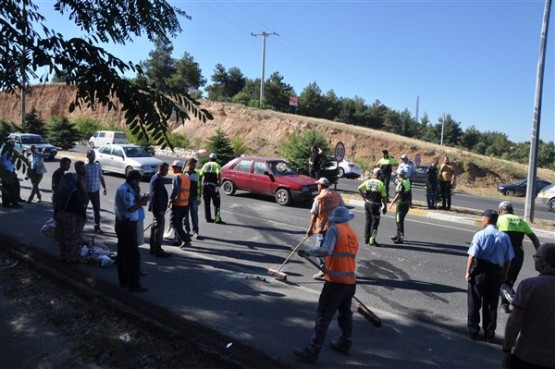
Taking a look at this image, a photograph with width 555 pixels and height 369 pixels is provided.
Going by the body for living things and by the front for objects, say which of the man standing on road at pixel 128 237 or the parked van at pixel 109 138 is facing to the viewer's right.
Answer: the man standing on road

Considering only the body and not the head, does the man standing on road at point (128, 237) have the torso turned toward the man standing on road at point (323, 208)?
yes

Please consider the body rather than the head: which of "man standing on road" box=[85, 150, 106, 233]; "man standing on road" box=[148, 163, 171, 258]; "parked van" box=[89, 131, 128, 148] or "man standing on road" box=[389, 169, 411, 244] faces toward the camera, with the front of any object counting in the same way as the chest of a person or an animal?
"man standing on road" box=[85, 150, 106, 233]

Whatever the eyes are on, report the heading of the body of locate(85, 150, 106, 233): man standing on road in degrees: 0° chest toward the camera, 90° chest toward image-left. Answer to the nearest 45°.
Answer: approximately 0°

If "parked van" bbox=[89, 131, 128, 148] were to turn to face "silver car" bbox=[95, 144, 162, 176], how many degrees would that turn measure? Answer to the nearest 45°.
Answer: approximately 90° to its left

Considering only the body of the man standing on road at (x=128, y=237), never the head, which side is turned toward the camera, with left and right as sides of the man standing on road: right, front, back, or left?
right

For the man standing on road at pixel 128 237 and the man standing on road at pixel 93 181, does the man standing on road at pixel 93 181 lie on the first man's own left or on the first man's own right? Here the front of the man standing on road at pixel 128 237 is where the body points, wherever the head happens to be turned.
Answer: on the first man's own left

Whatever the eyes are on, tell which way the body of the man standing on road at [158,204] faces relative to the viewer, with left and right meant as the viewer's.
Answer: facing to the right of the viewer

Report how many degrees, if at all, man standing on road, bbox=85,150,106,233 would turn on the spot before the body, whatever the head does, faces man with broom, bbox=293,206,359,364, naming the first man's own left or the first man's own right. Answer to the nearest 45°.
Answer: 0° — they already face them

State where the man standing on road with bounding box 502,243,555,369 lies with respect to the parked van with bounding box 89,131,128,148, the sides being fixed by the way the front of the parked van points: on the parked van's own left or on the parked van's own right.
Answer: on the parked van's own left

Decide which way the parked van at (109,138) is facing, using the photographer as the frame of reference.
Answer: facing to the left of the viewer

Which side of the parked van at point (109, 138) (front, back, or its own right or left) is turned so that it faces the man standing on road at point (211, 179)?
left
